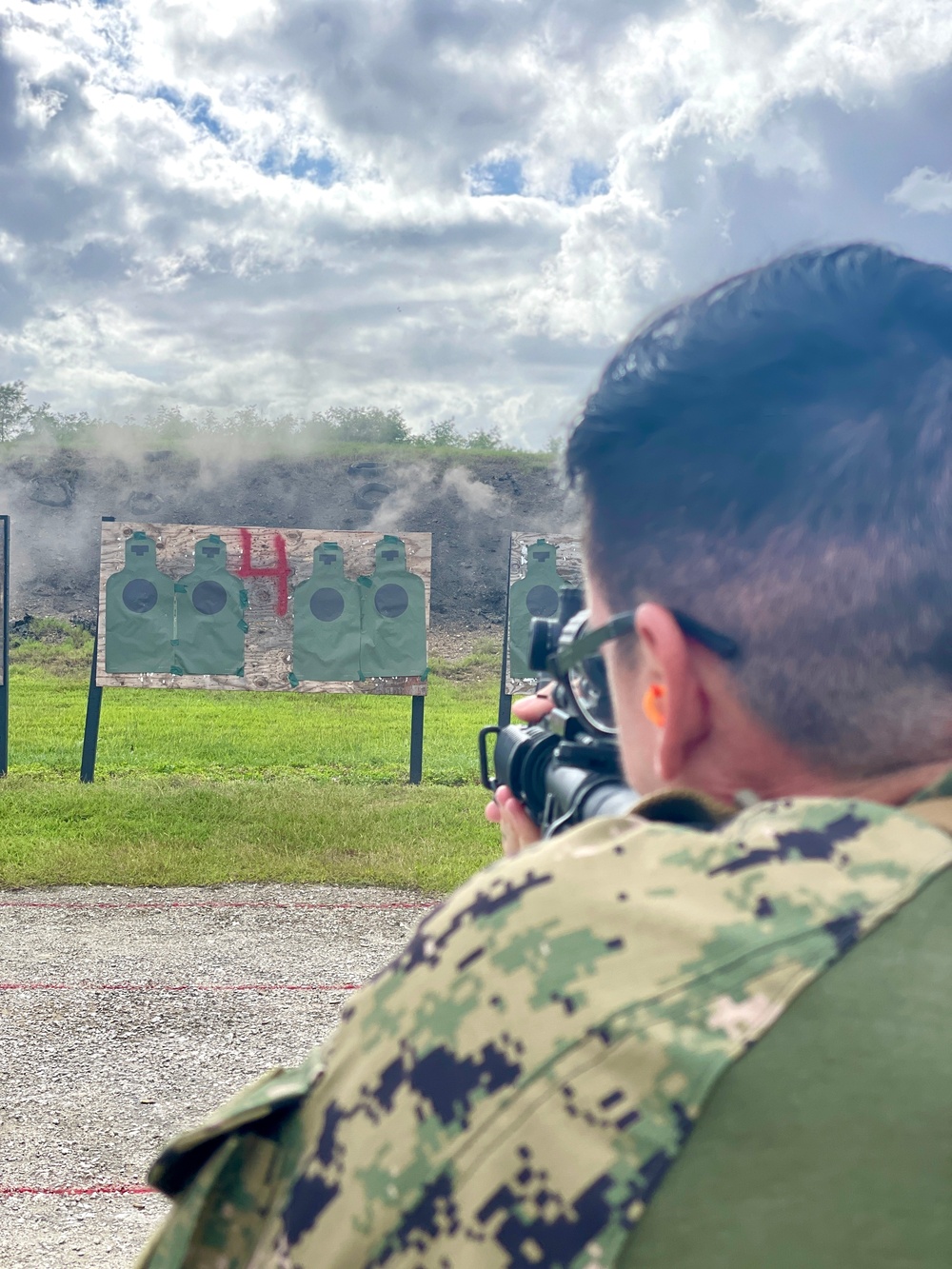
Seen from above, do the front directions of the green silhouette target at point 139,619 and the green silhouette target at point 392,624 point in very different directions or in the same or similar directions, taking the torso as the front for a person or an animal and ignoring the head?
same or similar directions

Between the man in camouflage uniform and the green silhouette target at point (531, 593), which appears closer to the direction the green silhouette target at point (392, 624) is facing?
the man in camouflage uniform

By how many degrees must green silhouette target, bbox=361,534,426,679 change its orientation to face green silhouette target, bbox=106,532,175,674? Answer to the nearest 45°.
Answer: approximately 90° to its right

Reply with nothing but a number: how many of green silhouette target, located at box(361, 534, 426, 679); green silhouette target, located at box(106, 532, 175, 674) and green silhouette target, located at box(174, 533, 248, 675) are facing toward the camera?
3

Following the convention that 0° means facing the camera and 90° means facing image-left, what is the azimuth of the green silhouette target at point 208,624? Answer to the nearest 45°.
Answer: approximately 0°

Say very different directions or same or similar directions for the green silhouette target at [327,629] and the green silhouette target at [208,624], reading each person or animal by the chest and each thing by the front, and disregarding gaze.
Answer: same or similar directions

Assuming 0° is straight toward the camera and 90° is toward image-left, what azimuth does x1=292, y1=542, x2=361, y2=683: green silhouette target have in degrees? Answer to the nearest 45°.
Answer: approximately 0°

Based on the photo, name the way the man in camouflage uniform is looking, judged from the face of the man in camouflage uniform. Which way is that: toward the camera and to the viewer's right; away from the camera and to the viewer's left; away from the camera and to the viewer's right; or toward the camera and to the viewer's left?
away from the camera and to the viewer's left

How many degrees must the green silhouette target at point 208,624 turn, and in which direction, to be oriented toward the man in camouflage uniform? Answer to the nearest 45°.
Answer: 0° — it already faces them

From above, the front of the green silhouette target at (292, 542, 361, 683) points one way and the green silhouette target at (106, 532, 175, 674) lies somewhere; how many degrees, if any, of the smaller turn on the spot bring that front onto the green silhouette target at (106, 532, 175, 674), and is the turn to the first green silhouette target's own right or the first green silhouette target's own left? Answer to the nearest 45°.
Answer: approximately 90° to the first green silhouette target's own right

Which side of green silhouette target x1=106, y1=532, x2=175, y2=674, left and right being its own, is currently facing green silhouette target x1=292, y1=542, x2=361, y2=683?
left

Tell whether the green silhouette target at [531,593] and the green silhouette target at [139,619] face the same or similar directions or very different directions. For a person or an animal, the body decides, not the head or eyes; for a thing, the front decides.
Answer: same or similar directions

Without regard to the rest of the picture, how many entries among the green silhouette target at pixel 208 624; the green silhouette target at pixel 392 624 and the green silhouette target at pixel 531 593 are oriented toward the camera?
3

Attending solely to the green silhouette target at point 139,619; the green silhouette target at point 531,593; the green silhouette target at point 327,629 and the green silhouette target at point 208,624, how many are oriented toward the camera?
4

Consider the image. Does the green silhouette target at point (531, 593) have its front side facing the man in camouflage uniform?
yes

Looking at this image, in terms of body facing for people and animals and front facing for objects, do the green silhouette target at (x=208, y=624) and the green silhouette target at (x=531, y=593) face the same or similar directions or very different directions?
same or similar directions

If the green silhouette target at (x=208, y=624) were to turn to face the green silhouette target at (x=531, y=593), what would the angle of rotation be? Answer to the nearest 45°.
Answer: approximately 90° to its left

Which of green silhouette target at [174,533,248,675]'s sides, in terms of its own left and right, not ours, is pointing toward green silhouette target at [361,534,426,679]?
left

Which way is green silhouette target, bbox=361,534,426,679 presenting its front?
toward the camera

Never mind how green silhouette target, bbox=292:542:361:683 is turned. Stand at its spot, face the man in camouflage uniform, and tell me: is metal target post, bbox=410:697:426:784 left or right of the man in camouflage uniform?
left

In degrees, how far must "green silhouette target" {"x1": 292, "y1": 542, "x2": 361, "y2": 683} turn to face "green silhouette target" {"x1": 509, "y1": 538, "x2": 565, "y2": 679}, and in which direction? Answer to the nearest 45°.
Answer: approximately 90° to its left
